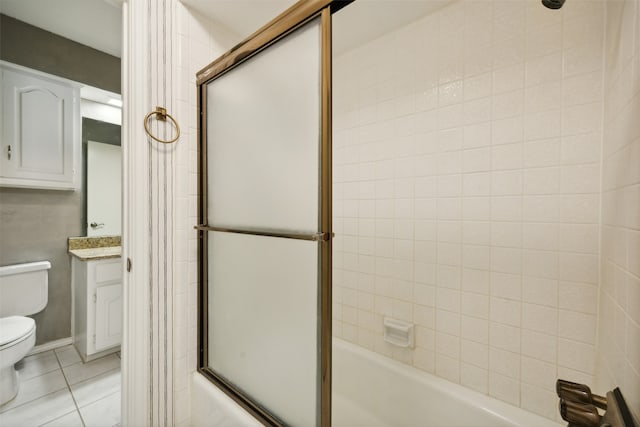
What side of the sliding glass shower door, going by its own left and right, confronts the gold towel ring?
right

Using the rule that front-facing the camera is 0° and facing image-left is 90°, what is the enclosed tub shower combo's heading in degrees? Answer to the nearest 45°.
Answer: approximately 45°

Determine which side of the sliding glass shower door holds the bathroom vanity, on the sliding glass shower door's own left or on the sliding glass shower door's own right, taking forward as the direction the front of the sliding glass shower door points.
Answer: on the sliding glass shower door's own right

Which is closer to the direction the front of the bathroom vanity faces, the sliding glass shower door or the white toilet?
the sliding glass shower door
